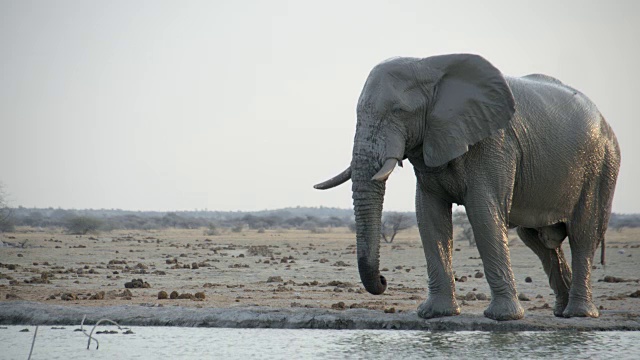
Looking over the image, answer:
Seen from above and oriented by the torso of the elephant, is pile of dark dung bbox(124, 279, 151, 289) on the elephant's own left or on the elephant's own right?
on the elephant's own right

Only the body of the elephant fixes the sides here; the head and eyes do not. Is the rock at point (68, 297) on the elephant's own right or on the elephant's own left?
on the elephant's own right
